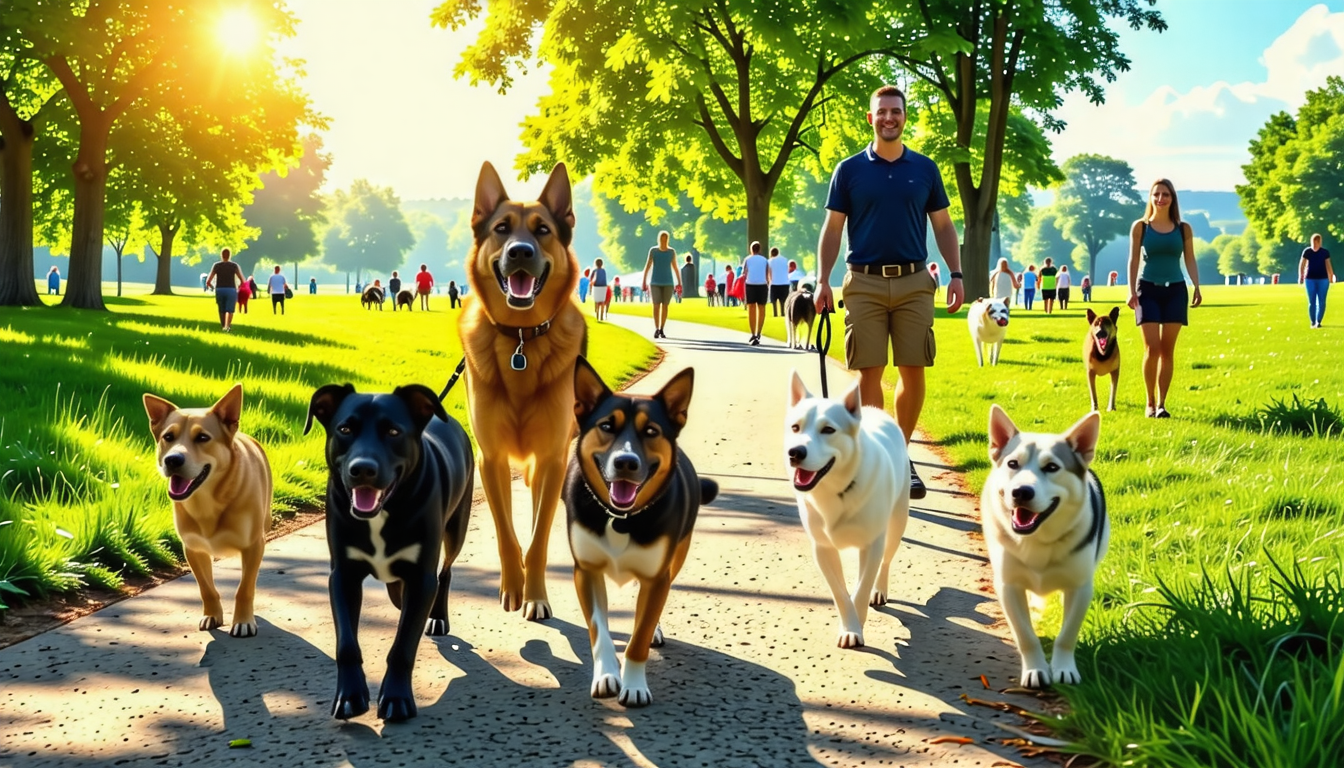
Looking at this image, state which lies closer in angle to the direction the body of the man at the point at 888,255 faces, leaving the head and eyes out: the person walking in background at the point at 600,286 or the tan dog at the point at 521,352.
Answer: the tan dog

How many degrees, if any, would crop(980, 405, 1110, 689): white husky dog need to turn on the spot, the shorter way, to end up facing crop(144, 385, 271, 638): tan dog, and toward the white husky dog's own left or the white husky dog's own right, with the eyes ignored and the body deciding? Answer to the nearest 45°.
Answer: approximately 90° to the white husky dog's own right

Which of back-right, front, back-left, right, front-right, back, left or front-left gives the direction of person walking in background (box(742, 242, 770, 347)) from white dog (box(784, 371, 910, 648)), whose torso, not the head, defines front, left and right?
back-right

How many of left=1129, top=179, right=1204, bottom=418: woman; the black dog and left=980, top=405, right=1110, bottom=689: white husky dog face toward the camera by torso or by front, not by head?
3

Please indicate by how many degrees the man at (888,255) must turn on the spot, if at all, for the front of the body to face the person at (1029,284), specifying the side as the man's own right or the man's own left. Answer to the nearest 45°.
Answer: approximately 180°

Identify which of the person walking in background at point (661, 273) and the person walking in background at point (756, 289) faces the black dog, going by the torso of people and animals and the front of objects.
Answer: the person walking in background at point (661, 273)

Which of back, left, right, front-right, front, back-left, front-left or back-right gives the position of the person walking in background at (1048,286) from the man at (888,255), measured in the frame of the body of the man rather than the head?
back

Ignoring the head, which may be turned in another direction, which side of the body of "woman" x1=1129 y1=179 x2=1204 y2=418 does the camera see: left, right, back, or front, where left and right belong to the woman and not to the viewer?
front

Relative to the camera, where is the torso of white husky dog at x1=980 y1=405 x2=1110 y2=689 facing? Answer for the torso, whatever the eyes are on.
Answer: toward the camera

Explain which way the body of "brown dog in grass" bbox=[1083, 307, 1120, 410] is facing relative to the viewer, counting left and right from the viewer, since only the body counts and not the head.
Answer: facing the viewer

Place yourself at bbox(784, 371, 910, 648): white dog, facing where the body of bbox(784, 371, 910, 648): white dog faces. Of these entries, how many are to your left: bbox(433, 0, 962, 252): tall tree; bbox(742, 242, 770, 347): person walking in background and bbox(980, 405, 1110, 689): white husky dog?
1
